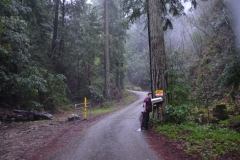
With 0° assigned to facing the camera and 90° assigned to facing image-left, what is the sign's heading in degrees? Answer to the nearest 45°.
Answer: approximately 0°

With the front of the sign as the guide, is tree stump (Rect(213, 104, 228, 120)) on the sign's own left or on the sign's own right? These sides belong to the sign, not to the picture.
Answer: on the sign's own left

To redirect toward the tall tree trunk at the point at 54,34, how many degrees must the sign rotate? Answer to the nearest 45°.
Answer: approximately 135° to its right
